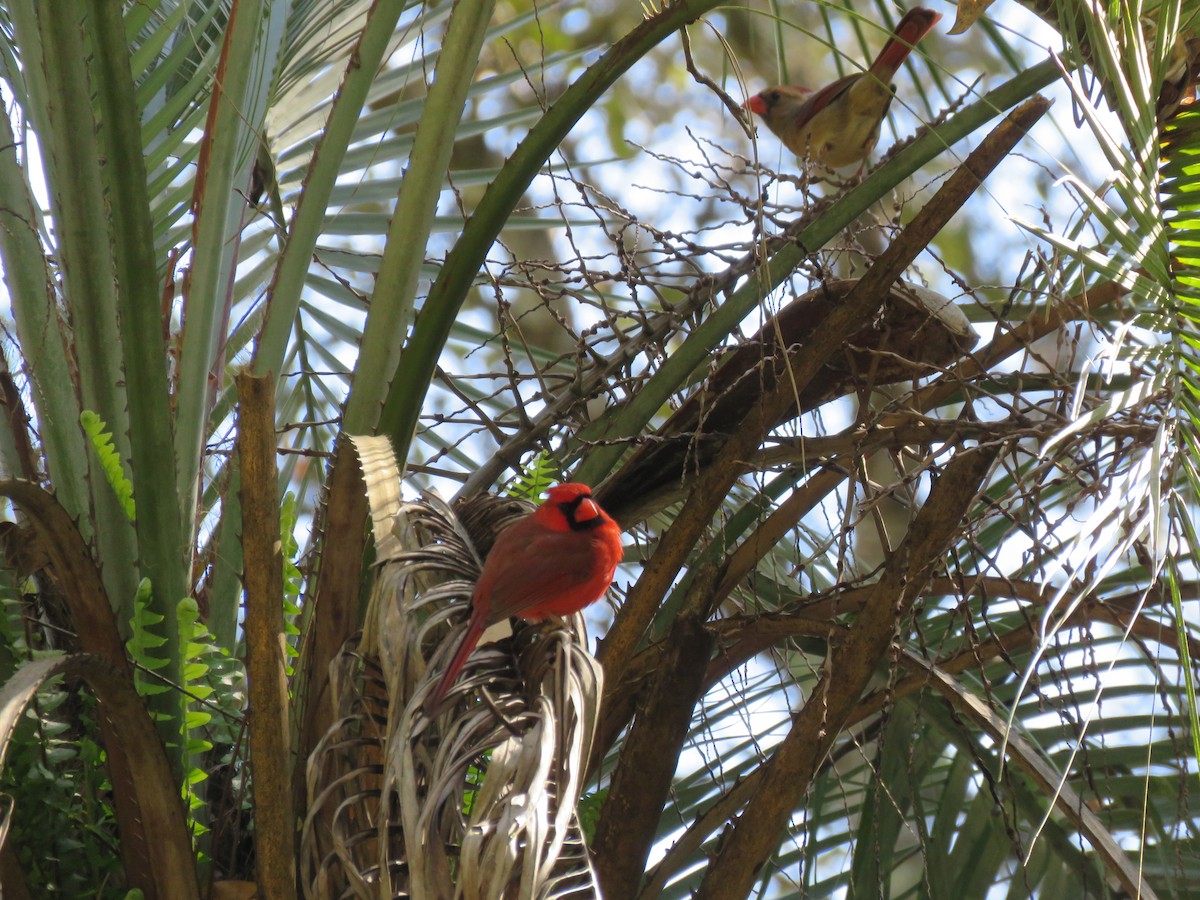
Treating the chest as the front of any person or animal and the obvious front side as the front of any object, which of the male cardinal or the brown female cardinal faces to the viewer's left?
the brown female cardinal

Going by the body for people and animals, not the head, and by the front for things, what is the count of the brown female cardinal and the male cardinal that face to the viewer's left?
1

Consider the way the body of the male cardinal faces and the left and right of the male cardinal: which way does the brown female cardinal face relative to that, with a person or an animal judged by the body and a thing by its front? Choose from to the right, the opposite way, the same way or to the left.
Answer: the opposite way

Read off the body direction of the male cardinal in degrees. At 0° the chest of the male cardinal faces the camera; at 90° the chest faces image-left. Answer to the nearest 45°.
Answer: approximately 270°

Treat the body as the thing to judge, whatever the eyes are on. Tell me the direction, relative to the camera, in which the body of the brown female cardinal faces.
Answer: to the viewer's left

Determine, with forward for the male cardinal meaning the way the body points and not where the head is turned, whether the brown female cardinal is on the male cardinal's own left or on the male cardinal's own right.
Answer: on the male cardinal's own left
